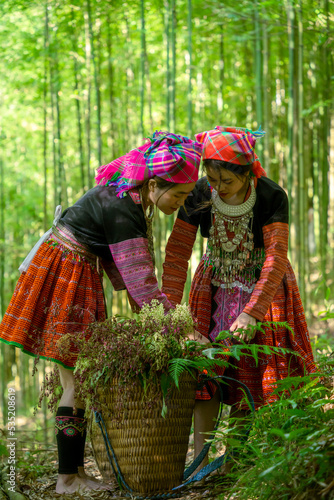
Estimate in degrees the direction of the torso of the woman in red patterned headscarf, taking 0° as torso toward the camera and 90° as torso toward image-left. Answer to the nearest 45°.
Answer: approximately 45°

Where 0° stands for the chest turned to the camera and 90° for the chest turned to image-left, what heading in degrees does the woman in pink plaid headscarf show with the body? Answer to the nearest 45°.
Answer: approximately 270°

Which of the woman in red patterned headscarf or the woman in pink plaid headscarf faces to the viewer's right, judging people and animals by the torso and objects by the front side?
the woman in pink plaid headscarf

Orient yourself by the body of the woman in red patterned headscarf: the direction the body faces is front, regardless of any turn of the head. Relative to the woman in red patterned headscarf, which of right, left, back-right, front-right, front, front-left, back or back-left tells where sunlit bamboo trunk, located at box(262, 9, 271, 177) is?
back-right

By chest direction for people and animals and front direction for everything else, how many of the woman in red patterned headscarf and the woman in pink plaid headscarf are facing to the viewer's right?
1
